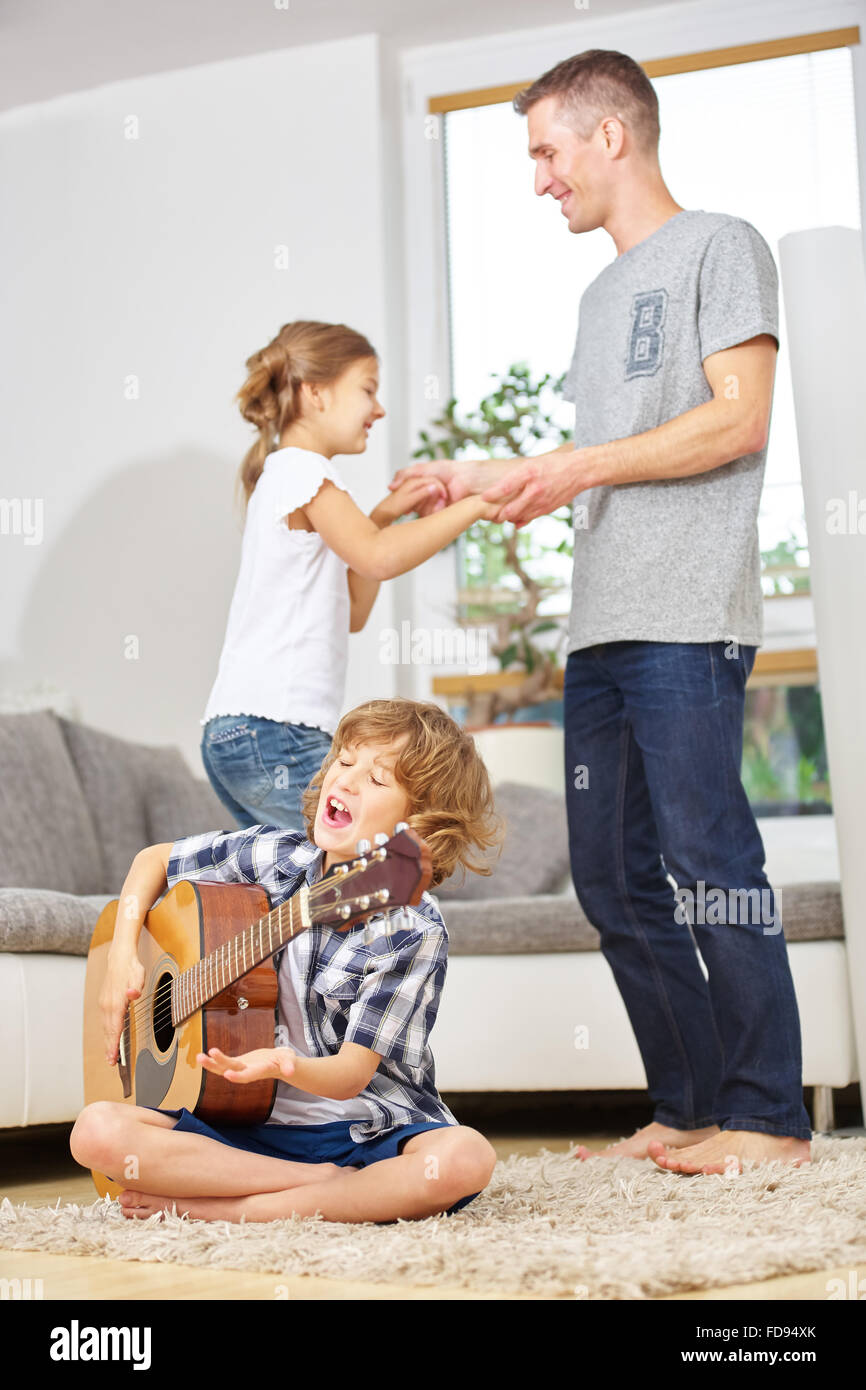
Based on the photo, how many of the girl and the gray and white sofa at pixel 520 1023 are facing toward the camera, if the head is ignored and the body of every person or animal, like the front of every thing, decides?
1

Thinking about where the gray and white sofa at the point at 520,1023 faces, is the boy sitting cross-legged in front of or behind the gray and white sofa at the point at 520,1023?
in front

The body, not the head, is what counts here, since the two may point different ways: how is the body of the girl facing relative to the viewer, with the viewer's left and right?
facing to the right of the viewer

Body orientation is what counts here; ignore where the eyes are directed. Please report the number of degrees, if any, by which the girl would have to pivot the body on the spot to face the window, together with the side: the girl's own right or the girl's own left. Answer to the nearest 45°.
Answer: approximately 45° to the girl's own left

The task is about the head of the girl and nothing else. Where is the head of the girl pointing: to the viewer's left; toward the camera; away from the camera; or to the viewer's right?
to the viewer's right

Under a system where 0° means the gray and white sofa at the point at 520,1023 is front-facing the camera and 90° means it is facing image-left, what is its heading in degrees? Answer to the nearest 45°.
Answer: approximately 0°

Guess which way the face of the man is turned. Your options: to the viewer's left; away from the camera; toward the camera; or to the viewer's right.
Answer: to the viewer's left

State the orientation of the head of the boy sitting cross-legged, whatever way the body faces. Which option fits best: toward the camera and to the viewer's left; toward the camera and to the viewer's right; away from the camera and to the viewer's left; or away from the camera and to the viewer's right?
toward the camera and to the viewer's left

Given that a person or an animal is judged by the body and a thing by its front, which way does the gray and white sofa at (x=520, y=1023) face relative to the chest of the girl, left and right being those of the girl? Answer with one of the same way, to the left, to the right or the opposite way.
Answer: to the right
